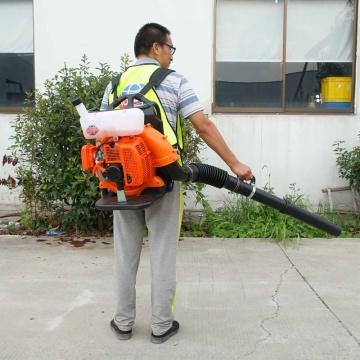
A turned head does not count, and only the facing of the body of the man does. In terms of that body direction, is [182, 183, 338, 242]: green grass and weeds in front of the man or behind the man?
in front

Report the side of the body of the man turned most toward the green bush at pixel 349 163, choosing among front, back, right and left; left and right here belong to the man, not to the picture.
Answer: front

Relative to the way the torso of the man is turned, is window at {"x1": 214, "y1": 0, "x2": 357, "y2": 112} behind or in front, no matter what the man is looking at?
in front

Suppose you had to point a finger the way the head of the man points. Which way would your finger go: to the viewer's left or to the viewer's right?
to the viewer's right

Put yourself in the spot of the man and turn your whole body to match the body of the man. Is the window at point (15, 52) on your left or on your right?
on your left

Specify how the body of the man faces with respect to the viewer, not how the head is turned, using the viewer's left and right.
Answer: facing away from the viewer and to the right of the viewer

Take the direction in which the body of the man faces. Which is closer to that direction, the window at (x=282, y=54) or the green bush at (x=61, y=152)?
the window
